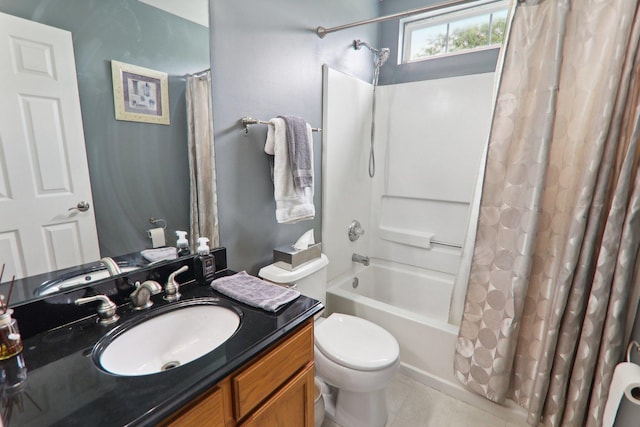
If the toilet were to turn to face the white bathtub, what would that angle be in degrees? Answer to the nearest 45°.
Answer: approximately 90° to its left

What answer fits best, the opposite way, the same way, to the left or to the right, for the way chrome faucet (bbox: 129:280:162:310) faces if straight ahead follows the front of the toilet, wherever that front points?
to the left

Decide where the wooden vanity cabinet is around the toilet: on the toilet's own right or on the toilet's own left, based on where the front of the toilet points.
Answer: on the toilet's own right

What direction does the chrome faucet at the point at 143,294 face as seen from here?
to the viewer's right

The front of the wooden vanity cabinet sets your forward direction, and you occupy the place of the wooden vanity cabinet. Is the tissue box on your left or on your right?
on your left
